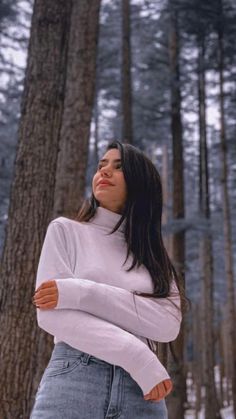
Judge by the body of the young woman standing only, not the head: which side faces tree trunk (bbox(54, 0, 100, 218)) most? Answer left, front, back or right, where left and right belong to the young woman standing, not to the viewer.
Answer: back

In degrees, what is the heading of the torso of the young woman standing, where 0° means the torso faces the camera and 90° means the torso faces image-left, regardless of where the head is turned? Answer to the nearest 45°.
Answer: approximately 0°

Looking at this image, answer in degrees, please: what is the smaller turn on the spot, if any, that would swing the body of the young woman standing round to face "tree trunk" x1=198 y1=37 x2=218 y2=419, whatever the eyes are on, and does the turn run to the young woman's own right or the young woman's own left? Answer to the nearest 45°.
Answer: approximately 180°

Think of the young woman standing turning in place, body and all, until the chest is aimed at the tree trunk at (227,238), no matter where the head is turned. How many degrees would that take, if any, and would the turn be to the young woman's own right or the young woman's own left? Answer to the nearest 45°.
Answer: approximately 180°

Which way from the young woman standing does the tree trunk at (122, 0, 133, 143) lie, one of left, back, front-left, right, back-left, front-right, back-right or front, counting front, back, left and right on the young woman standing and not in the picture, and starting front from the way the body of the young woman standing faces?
back

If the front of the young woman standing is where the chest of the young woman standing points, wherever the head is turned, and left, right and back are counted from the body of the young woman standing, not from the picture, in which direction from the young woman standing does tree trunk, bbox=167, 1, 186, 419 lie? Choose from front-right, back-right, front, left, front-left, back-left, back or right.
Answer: back

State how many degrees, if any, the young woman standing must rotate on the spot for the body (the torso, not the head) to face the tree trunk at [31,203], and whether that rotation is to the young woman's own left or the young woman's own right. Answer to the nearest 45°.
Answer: approximately 180°

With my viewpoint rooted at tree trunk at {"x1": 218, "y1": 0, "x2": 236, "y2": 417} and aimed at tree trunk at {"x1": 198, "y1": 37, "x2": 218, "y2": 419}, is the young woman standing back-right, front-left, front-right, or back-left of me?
front-left

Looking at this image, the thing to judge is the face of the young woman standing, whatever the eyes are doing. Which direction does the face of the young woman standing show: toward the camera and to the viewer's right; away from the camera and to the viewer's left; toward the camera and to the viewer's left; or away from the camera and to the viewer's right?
toward the camera and to the viewer's left

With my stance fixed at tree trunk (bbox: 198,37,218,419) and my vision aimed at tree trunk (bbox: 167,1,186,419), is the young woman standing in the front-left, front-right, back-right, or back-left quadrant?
front-left
